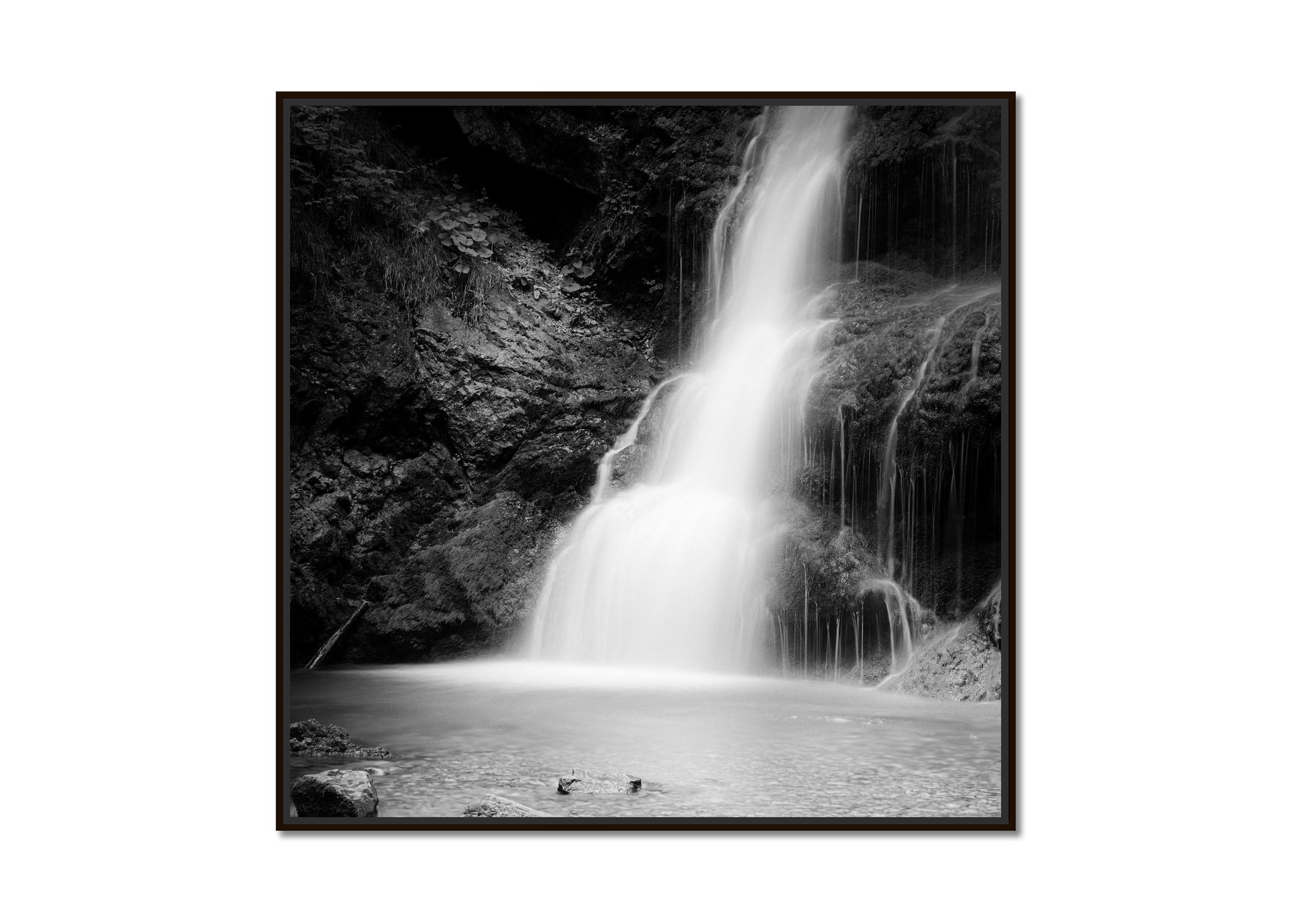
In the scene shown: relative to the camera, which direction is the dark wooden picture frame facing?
toward the camera
